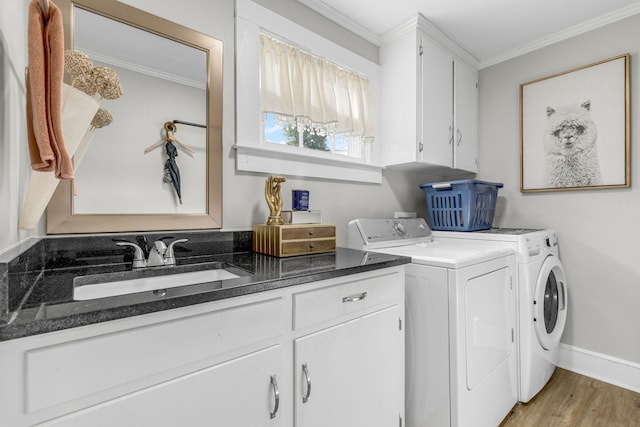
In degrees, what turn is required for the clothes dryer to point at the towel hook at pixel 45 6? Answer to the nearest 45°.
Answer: approximately 90° to its right

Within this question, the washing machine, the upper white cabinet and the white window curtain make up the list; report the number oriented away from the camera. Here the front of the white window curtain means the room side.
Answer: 0

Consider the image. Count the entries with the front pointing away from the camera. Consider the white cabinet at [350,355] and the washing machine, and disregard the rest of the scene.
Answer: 0

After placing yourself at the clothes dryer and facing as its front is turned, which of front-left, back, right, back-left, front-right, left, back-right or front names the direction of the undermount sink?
right

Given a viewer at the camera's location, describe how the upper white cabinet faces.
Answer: facing the viewer and to the right of the viewer

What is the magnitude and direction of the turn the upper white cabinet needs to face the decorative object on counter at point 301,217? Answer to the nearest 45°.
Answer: approximately 90° to its right

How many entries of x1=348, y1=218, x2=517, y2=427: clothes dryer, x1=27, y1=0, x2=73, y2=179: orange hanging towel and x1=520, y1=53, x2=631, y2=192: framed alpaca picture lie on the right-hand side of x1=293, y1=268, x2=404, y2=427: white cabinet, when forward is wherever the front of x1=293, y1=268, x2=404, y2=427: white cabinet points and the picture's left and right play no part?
1

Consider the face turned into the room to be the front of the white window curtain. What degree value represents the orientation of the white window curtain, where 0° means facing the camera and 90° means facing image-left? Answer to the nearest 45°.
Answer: approximately 315°

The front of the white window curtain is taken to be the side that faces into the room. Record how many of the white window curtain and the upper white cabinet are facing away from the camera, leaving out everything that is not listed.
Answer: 0

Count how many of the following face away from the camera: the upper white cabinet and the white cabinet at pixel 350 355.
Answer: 0
